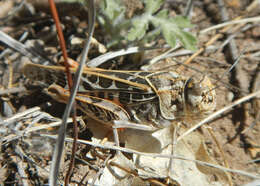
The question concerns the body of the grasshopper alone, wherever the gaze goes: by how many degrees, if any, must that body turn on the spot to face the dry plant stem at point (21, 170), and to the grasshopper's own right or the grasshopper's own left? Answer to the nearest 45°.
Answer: approximately 180°

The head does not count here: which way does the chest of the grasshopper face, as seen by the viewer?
to the viewer's right

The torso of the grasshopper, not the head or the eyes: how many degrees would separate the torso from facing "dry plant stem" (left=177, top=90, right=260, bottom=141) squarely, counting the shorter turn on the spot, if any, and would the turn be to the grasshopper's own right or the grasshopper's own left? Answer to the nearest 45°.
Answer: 0° — it already faces it

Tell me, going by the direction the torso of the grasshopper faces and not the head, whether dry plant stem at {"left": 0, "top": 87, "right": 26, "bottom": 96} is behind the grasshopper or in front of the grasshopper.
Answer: behind

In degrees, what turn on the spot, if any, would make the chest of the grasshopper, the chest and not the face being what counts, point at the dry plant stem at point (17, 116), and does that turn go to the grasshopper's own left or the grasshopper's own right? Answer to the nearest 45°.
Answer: approximately 180°
